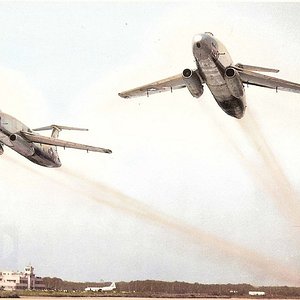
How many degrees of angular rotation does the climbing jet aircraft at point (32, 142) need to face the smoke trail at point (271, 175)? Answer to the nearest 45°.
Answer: approximately 135° to its left

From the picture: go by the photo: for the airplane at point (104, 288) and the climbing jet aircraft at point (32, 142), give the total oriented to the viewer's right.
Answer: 0

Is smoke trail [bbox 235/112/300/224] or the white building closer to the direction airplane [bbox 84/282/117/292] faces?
the white building

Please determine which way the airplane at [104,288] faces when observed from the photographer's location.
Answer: facing to the left of the viewer

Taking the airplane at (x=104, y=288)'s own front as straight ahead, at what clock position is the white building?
The white building is roughly at 12 o'clock from the airplane.
